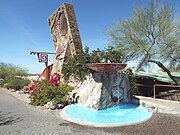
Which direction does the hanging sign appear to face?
toward the camera

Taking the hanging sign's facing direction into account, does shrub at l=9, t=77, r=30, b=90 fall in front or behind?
behind

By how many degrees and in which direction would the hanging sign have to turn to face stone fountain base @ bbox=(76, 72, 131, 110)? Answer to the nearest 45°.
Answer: approximately 45° to its left

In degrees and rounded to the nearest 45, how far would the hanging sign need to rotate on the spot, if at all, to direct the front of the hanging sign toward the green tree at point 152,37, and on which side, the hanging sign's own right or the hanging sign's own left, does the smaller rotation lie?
approximately 90° to the hanging sign's own left

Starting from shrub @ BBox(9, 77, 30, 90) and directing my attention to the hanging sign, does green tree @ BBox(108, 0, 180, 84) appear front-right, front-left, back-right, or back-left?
front-left
